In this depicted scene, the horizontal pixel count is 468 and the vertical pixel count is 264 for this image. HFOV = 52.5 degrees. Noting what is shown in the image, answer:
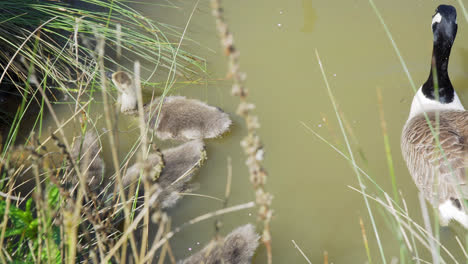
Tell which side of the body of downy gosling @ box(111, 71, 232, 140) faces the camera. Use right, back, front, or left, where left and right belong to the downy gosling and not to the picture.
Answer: left

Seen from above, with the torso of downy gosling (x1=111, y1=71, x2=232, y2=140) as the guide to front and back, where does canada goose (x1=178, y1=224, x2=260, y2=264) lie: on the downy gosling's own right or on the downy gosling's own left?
on the downy gosling's own left

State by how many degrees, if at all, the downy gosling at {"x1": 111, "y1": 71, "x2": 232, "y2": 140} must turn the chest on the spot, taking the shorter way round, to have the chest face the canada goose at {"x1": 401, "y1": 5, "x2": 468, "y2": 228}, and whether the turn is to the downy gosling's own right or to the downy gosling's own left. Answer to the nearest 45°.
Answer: approximately 135° to the downy gosling's own left
